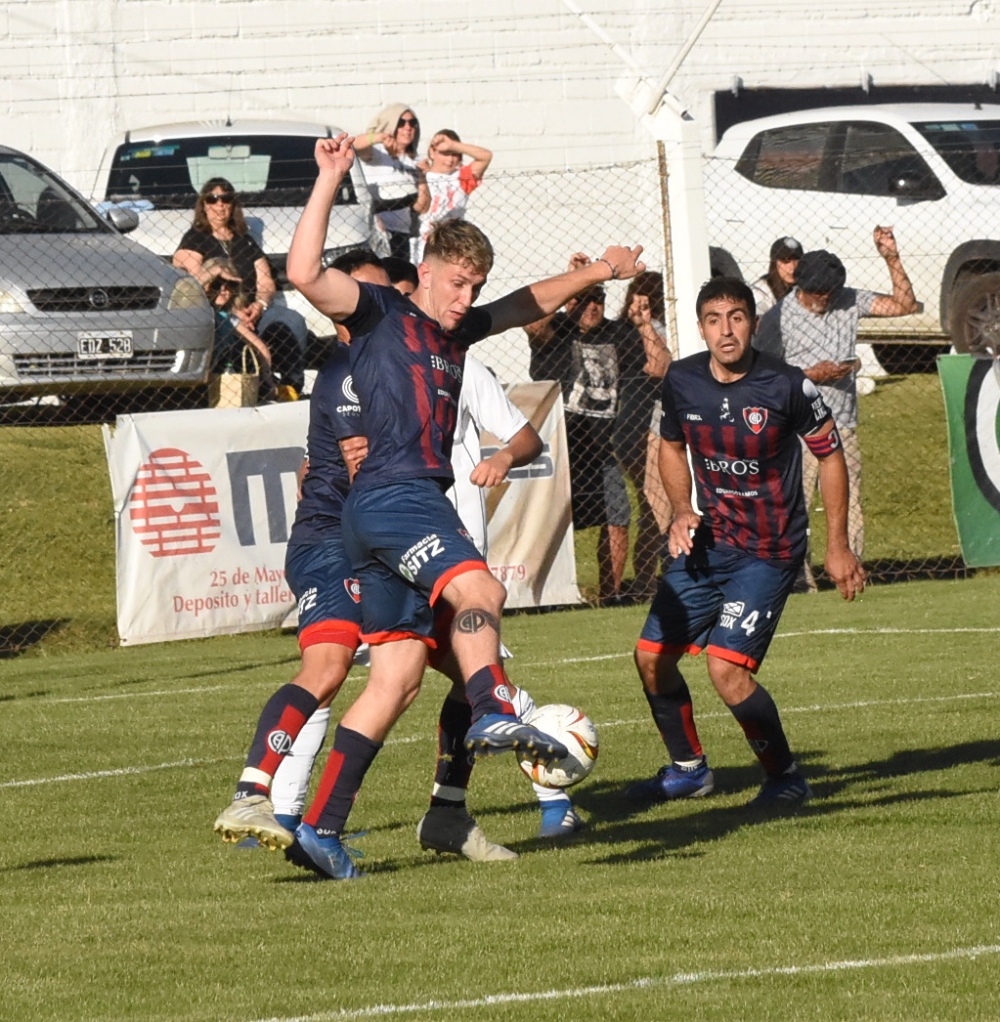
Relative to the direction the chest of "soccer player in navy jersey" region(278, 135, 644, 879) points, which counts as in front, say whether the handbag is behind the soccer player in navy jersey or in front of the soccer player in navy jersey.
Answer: behind

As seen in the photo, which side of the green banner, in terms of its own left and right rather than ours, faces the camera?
front

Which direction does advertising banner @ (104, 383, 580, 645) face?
toward the camera

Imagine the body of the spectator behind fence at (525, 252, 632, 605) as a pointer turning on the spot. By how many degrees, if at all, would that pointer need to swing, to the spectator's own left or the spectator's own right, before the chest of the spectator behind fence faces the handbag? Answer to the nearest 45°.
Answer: approximately 90° to the spectator's own right

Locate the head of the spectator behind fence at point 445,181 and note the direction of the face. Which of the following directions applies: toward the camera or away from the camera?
toward the camera

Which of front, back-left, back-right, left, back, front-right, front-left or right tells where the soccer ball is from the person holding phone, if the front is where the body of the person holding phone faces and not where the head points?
front

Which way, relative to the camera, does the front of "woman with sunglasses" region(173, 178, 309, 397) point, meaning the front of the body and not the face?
toward the camera

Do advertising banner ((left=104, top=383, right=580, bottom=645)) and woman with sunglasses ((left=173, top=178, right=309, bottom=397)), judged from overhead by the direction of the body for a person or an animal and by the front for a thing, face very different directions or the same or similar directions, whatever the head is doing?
same or similar directions

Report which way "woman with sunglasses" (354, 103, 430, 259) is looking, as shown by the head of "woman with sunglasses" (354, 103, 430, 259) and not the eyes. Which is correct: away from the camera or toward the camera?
toward the camera

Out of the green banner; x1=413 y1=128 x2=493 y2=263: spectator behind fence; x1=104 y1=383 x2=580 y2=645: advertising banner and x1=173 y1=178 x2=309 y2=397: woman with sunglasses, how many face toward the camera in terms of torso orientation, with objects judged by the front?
4

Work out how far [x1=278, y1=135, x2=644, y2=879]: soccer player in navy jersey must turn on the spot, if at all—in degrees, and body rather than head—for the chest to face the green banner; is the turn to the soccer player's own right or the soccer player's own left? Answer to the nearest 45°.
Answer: approximately 90° to the soccer player's own left

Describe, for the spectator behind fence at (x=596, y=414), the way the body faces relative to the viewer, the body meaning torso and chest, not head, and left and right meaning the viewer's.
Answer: facing the viewer

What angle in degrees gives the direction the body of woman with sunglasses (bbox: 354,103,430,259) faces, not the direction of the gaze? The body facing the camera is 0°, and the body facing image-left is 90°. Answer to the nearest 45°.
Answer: approximately 315°

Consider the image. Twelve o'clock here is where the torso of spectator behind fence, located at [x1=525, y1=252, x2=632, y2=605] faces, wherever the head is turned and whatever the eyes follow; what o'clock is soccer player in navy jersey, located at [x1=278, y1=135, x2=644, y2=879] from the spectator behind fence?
The soccer player in navy jersey is roughly at 12 o'clock from the spectator behind fence.
